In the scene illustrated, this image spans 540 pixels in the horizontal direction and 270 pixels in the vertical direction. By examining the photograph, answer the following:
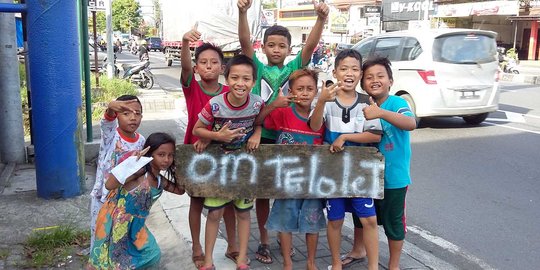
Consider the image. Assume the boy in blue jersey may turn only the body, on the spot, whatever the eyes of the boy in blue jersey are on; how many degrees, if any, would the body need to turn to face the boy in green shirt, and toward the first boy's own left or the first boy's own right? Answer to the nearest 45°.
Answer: approximately 45° to the first boy's own right

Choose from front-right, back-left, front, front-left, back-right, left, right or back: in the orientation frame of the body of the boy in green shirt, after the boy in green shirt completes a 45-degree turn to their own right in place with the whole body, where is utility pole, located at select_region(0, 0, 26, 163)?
right

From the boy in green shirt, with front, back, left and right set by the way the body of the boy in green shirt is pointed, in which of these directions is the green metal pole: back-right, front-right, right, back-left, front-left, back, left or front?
back-right

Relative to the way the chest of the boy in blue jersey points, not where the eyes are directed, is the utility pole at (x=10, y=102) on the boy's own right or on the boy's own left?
on the boy's own right

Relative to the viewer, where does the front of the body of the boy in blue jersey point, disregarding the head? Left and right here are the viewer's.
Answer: facing the viewer and to the left of the viewer

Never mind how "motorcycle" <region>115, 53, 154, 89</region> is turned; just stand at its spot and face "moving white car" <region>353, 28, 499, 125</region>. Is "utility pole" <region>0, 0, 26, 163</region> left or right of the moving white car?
right

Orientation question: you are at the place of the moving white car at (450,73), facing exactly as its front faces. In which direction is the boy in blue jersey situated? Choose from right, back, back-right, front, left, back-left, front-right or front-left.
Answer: back-left

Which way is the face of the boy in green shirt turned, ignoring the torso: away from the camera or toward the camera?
toward the camera

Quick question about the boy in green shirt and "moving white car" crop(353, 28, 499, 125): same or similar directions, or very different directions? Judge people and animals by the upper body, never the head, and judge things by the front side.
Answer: very different directions

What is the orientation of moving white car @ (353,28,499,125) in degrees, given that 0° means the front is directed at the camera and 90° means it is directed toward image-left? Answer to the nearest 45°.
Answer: approximately 135°

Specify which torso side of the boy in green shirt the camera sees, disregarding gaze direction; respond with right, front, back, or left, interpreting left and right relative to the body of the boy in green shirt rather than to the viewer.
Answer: front

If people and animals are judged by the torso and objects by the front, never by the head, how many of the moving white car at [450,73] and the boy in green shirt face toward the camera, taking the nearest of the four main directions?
1

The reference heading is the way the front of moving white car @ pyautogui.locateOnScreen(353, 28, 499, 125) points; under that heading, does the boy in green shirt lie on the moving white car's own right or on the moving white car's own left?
on the moving white car's own left

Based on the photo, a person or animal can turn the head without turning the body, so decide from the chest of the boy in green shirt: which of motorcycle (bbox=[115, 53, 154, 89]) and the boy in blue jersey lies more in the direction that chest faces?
the boy in blue jersey

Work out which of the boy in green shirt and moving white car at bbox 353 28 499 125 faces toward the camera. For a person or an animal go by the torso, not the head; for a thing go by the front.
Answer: the boy in green shirt

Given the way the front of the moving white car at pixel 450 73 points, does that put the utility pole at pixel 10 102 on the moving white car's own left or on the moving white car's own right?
on the moving white car's own left

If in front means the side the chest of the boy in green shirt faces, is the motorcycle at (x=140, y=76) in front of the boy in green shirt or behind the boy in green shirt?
behind
